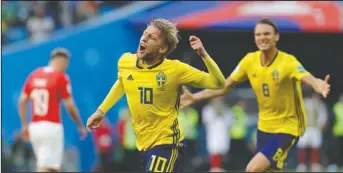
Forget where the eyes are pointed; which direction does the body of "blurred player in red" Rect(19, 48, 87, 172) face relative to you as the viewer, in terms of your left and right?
facing away from the viewer and to the right of the viewer

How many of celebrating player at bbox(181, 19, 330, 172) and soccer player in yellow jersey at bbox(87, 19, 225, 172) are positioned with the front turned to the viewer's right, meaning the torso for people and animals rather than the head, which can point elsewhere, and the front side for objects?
0

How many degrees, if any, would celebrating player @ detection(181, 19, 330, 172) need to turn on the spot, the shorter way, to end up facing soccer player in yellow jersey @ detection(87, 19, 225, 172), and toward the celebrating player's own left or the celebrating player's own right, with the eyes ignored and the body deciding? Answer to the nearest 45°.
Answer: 0° — they already face them

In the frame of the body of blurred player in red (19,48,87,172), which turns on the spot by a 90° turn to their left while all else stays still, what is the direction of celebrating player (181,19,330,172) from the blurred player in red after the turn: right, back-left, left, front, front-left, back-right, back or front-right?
back

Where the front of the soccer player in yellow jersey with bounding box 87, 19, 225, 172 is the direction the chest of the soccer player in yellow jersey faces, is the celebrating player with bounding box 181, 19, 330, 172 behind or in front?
behind

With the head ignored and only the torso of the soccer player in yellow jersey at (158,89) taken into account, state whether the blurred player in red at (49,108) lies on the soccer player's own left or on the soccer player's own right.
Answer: on the soccer player's own right

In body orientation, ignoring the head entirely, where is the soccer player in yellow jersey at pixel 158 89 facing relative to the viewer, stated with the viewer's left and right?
facing the viewer and to the left of the viewer

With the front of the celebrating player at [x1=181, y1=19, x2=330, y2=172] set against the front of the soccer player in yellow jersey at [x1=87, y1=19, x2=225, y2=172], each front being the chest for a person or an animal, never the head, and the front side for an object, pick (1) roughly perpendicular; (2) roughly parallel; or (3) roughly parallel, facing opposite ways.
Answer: roughly parallel

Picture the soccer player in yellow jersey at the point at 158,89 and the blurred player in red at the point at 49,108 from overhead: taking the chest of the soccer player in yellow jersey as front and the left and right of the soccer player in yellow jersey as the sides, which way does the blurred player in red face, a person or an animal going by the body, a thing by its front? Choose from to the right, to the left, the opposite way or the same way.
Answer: the opposite way
